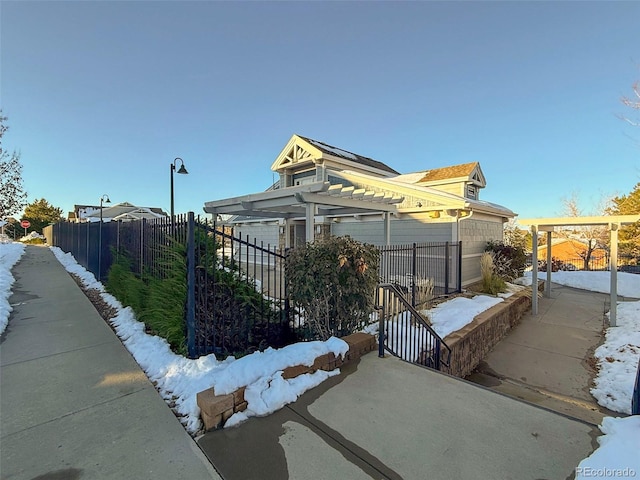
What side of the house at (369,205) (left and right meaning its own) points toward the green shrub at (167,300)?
front

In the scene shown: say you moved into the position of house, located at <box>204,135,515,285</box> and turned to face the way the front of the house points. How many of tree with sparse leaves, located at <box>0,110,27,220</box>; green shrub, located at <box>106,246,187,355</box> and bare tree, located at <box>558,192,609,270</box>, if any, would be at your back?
1

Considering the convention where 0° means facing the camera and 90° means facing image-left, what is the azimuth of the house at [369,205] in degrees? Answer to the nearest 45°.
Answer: approximately 45°

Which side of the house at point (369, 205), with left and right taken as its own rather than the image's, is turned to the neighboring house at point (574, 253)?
back

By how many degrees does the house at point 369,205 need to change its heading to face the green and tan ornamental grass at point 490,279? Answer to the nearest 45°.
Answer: approximately 135° to its left

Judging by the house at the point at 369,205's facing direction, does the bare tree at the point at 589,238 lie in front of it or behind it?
behind

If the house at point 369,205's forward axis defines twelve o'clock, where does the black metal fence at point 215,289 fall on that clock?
The black metal fence is roughly at 11 o'clock from the house.

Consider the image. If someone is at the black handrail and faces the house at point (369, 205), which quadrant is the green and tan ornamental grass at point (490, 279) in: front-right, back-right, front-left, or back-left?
front-right

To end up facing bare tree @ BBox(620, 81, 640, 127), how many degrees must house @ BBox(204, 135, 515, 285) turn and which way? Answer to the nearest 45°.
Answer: approximately 135° to its left

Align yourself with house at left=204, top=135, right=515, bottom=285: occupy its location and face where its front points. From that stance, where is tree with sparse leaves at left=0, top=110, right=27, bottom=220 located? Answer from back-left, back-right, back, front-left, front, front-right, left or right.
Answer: front-right

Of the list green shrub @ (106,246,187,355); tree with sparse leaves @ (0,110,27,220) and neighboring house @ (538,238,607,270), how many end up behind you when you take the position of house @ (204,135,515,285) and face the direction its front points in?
1

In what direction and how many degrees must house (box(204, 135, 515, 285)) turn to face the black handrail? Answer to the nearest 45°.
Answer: approximately 45° to its left

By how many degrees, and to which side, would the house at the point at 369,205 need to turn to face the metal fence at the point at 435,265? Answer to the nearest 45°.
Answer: approximately 90° to its left

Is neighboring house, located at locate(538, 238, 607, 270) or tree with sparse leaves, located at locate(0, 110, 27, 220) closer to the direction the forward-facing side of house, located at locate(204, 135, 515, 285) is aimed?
the tree with sparse leaves
